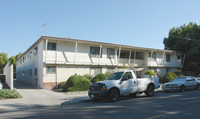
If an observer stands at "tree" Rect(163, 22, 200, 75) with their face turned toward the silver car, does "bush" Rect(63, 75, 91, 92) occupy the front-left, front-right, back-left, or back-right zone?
front-right

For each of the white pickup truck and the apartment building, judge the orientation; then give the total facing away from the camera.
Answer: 0

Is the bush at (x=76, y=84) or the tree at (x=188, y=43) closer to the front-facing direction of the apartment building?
the bush

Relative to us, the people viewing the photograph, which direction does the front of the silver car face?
facing the viewer and to the left of the viewer

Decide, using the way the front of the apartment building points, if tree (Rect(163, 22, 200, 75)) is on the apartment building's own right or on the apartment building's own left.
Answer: on the apartment building's own left

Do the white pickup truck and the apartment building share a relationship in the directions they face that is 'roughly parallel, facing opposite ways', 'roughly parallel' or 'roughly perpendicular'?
roughly perpendicular

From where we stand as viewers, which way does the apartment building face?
facing the viewer and to the right of the viewer

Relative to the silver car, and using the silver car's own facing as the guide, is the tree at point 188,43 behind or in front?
behind

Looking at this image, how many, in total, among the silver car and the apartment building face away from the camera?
0

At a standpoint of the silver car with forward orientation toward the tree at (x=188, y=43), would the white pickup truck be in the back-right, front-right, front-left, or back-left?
back-left

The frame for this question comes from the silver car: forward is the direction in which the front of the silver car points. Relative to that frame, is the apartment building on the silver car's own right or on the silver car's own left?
on the silver car's own right

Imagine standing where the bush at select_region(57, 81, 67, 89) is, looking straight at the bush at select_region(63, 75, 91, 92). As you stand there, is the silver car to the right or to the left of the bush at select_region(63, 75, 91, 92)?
left

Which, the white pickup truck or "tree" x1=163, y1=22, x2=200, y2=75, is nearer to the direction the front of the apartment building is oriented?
the white pickup truck

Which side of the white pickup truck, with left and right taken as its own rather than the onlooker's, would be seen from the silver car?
back

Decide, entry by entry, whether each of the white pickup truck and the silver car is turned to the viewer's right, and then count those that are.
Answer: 0

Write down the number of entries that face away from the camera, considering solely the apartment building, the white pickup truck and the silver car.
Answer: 0
